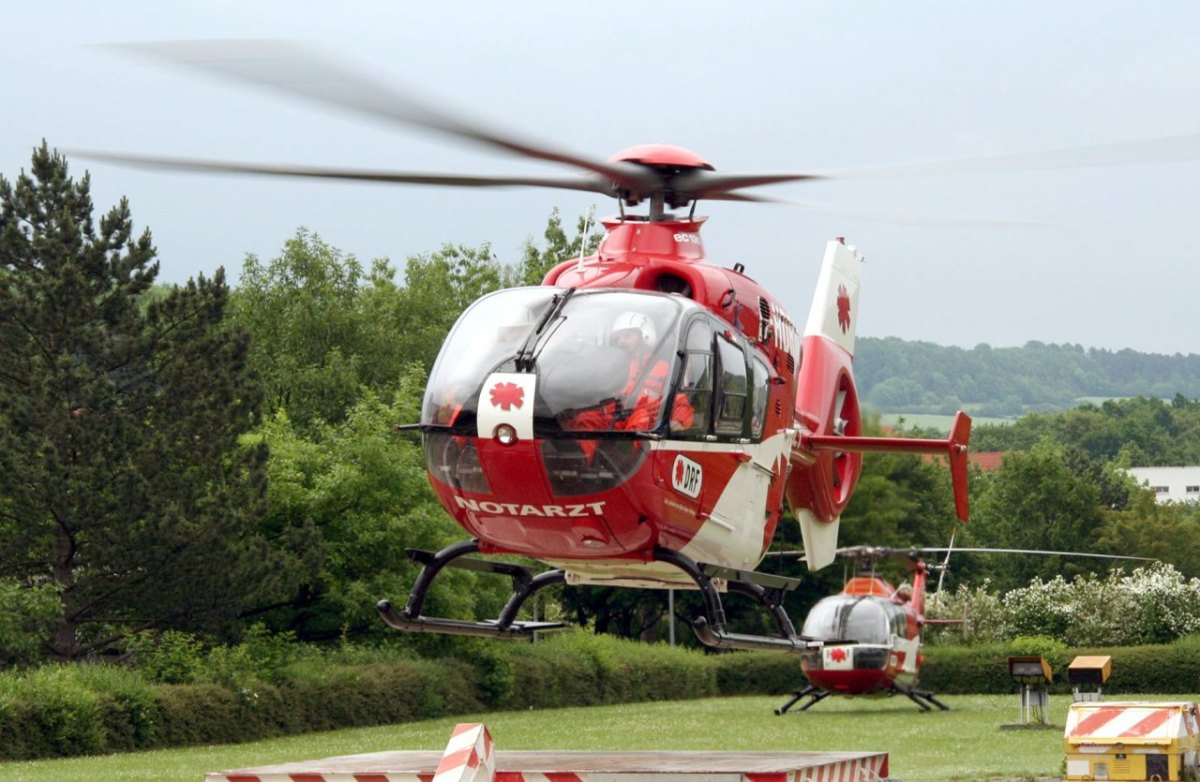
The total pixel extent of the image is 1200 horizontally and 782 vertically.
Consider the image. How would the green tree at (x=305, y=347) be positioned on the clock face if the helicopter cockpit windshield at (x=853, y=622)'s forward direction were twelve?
The green tree is roughly at 3 o'clock from the helicopter cockpit windshield.

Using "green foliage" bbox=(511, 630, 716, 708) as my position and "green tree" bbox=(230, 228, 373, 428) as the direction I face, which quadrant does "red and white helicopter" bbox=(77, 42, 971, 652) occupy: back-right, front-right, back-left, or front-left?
back-left

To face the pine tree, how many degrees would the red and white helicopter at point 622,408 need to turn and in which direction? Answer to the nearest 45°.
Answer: approximately 90° to its right

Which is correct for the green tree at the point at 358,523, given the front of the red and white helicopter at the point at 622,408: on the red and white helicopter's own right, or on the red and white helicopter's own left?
on the red and white helicopter's own right
